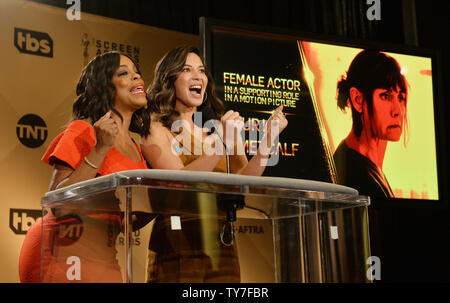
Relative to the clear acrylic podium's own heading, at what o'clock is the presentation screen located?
The presentation screen is roughly at 8 o'clock from the clear acrylic podium.

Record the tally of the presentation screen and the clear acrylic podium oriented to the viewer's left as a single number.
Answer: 0

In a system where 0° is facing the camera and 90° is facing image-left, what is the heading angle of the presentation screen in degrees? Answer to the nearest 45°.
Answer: approximately 315°

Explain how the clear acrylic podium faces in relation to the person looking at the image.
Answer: facing the viewer and to the right of the viewer

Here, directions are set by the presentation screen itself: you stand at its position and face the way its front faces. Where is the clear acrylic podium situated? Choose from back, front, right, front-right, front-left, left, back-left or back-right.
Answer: front-right
